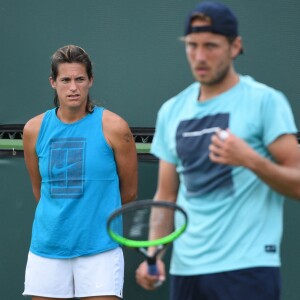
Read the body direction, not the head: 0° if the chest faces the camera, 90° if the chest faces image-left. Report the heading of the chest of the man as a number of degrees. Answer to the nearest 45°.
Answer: approximately 45°
